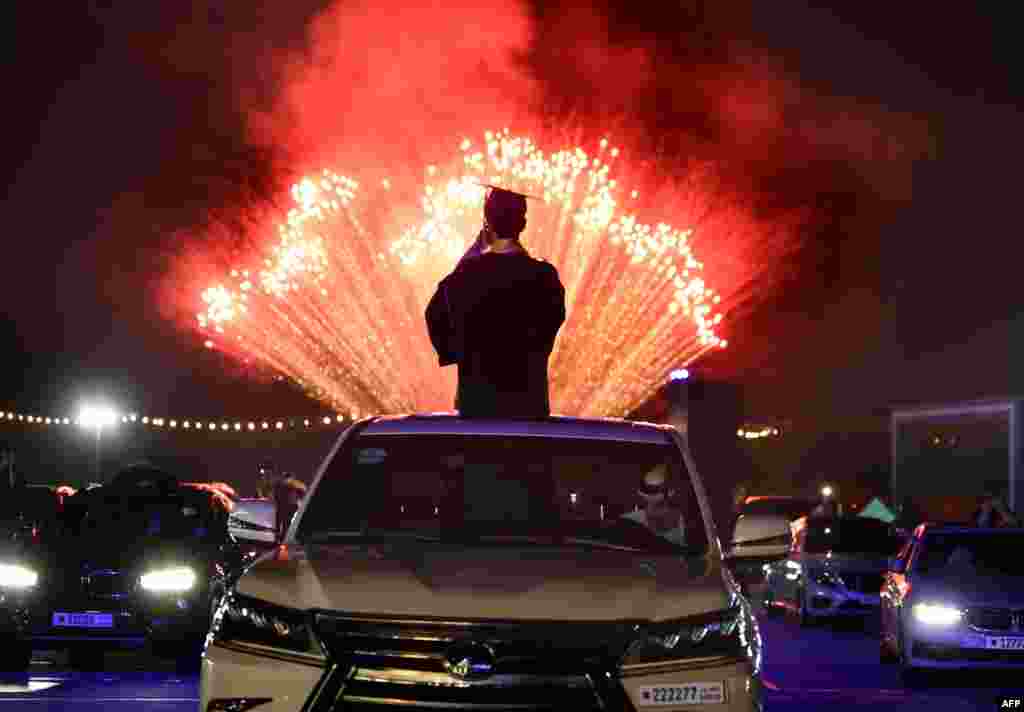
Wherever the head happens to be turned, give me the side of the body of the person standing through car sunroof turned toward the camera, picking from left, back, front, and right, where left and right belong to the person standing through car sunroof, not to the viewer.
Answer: back

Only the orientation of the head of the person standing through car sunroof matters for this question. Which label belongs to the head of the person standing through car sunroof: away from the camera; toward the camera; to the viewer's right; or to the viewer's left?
away from the camera

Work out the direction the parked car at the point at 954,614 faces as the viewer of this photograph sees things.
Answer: facing the viewer

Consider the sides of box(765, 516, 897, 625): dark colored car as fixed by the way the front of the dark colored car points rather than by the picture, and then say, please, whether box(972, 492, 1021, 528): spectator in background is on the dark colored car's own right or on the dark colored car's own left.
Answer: on the dark colored car's own left

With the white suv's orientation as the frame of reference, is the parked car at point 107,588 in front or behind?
behind

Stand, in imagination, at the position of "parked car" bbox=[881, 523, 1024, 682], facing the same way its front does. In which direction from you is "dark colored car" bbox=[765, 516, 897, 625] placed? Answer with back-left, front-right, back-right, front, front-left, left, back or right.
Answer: back

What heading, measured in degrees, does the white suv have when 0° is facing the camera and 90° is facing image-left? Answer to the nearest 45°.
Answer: approximately 0°

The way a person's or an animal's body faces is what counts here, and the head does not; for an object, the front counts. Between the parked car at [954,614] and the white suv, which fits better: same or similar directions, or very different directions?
same or similar directions

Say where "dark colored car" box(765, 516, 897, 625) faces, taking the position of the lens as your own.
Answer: facing the viewer and to the left of the viewer
